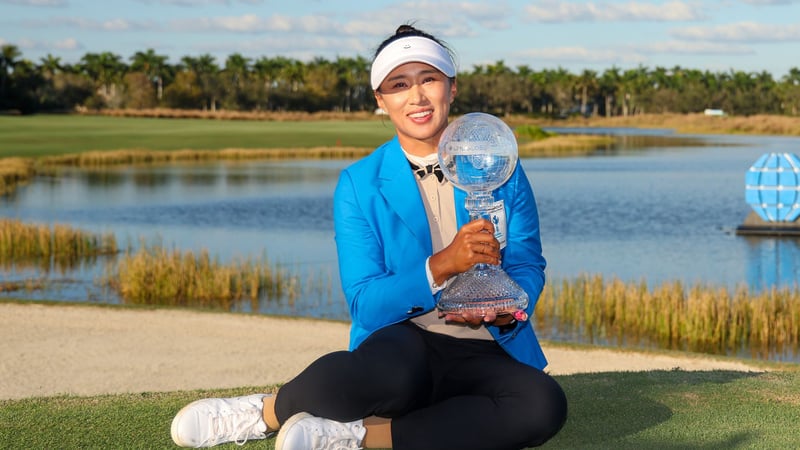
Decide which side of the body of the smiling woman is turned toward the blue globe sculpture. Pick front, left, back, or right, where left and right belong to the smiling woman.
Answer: back

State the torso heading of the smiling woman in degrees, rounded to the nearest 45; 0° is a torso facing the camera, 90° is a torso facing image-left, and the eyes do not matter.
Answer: approximately 0°
